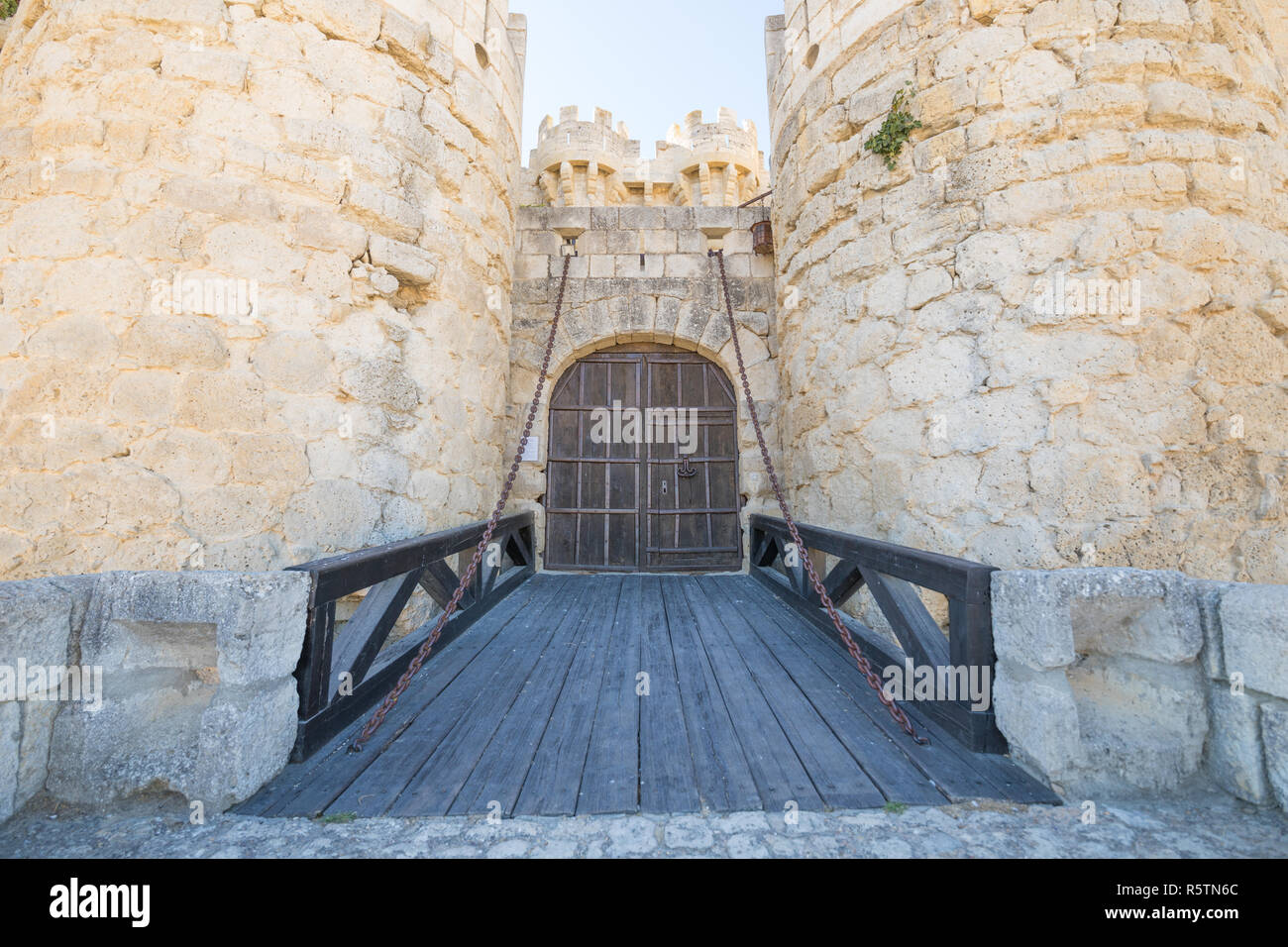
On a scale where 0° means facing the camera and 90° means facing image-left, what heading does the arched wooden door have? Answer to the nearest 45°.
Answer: approximately 0°

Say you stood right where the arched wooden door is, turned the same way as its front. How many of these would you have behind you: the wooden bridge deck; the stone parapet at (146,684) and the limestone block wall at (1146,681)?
0

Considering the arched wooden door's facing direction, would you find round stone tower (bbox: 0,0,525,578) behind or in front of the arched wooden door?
in front

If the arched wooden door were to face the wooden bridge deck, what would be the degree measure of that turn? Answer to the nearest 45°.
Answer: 0° — it already faces it

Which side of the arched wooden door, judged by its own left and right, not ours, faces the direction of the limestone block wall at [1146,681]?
front

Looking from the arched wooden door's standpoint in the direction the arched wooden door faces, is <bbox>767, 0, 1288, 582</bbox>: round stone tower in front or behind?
in front
